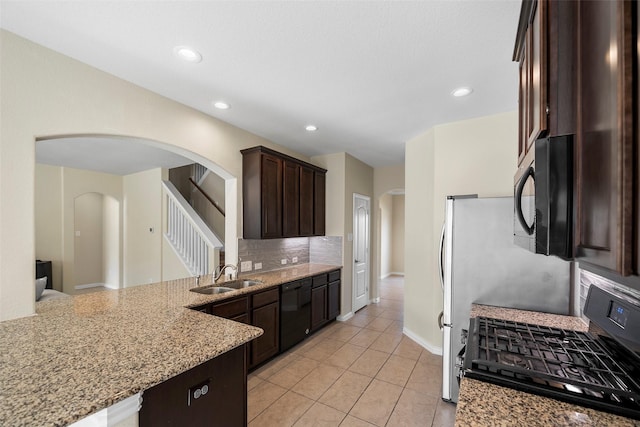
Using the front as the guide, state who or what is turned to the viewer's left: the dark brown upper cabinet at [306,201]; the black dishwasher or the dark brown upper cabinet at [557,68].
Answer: the dark brown upper cabinet at [557,68]

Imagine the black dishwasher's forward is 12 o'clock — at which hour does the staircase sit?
The staircase is roughly at 6 o'clock from the black dishwasher.

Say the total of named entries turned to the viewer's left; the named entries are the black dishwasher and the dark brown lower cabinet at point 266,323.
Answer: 0

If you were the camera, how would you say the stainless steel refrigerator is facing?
facing to the left of the viewer

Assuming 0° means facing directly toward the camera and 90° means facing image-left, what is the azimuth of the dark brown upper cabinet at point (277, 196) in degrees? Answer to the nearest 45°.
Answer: approximately 315°

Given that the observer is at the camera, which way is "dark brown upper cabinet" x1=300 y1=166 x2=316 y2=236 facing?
facing the viewer and to the right of the viewer

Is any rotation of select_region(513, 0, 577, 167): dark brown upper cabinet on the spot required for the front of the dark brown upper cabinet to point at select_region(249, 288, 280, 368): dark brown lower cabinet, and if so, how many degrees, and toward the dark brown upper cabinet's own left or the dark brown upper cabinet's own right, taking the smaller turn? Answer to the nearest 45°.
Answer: approximately 45° to the dark brown upper cabinet's own right

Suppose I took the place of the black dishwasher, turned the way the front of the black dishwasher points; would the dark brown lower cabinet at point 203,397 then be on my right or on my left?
on my right

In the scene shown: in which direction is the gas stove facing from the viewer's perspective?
to the viewer's left

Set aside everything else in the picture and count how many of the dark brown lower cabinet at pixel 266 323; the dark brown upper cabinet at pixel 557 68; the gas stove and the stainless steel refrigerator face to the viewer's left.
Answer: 3

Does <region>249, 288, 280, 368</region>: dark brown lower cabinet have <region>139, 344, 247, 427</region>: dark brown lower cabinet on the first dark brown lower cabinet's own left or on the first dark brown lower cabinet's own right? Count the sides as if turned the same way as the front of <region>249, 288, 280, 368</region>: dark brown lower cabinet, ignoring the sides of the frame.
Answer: on the first dark brown lower cabinet's own right

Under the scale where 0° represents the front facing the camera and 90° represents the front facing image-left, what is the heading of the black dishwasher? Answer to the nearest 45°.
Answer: approximately 315°

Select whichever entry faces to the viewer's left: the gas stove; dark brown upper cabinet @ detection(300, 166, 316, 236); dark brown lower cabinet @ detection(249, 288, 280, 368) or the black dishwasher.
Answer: the gas stove
